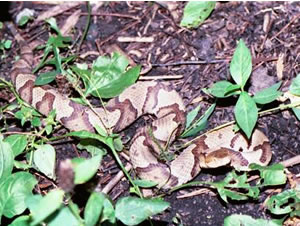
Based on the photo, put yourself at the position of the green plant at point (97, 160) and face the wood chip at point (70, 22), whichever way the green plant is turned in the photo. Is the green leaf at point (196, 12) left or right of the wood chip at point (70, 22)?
right

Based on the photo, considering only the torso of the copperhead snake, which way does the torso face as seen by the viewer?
to the viewer's right

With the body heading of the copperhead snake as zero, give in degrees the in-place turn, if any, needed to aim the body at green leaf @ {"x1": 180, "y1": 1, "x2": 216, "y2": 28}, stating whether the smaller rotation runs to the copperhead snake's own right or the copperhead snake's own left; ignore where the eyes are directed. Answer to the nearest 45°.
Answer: approximately 135° to the copperhead snake's own right
